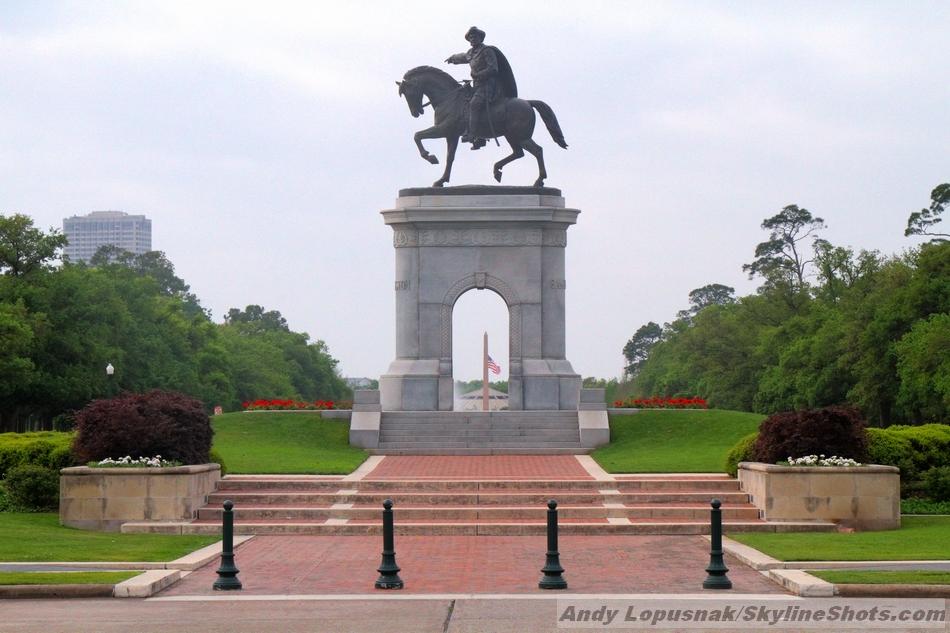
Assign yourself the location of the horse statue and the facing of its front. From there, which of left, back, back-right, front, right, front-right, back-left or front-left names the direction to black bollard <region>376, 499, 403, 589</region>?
left

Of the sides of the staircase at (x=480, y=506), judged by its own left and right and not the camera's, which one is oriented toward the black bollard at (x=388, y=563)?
front

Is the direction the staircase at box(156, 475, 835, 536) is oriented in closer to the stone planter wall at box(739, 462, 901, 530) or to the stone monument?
the stone planter wall

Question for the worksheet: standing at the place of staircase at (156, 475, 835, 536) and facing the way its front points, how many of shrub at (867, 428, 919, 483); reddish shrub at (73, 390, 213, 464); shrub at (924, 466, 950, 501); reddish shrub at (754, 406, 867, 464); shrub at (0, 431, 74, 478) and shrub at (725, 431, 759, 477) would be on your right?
2

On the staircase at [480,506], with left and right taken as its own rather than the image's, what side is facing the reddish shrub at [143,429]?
right

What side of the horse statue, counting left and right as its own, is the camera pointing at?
left

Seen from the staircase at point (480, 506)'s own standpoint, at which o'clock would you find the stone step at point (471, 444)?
The stone step is roughly at 6 o'clock from the staircase.

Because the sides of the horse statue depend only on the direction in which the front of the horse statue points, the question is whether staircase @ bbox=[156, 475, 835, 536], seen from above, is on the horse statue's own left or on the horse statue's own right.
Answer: on the horse statue's own left

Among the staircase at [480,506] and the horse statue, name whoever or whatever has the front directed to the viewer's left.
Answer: the horse statue

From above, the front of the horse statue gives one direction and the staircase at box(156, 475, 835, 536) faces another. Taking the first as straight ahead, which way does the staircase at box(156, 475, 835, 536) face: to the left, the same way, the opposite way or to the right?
to the left

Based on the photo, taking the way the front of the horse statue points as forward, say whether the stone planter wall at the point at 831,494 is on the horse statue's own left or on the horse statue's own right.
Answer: on the horse statue's own left

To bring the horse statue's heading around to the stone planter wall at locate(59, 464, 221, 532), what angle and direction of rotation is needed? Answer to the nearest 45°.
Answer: approximately 90° to its left

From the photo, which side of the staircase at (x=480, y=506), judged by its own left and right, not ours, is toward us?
front

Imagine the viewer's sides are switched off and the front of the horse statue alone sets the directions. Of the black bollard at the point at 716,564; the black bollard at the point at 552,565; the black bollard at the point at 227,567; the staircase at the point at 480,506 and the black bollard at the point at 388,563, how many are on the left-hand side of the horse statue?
5

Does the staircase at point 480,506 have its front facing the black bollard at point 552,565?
yes

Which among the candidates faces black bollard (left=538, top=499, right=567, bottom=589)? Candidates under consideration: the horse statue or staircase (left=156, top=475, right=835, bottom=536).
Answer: the staircase

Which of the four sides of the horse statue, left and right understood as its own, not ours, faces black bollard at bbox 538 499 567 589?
left

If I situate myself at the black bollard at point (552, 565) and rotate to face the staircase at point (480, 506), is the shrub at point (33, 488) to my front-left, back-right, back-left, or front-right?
front-left

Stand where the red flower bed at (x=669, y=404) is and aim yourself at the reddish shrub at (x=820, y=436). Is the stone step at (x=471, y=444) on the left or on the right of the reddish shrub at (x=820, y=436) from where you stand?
right
